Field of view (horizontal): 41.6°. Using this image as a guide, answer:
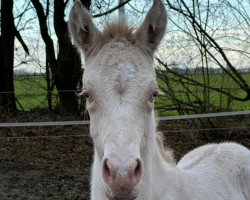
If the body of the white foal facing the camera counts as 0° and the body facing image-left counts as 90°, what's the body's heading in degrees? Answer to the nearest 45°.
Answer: approximately 45°
